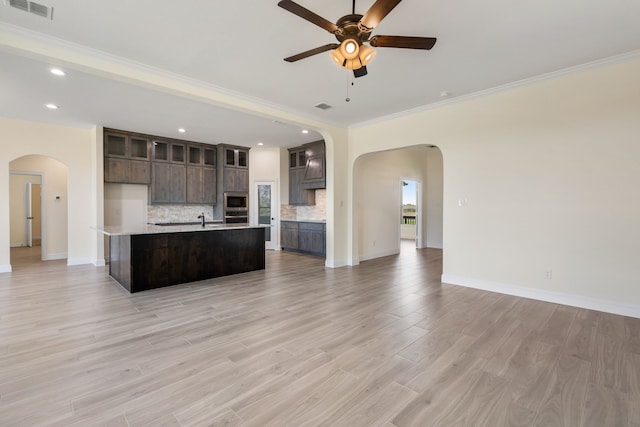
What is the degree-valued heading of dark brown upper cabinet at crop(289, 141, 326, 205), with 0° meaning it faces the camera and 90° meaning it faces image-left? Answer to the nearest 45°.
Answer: approximately 45°

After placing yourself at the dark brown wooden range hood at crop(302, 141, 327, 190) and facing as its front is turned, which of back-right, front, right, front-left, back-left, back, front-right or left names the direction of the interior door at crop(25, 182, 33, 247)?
front-right

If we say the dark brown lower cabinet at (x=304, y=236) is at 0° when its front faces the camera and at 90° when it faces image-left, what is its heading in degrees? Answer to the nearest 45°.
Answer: approximately 45°

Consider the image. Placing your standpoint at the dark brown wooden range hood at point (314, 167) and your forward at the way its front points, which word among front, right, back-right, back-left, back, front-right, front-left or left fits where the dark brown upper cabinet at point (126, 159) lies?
front-right

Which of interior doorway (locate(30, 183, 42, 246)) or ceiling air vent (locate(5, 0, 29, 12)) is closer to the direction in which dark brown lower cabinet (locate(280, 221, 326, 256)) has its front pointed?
the ceiling air vent

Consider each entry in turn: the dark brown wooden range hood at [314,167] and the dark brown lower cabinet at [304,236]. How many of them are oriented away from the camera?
0

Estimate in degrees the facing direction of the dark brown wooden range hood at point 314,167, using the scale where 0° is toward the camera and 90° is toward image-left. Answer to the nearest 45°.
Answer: approximately 45°

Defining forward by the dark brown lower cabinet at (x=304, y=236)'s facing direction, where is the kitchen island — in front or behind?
in front

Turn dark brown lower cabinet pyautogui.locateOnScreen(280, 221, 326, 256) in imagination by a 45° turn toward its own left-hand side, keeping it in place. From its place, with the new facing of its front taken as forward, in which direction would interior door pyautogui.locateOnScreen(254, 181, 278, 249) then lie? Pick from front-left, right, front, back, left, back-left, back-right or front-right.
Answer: back-right

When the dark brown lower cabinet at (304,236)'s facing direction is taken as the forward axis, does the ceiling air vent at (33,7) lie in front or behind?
in front

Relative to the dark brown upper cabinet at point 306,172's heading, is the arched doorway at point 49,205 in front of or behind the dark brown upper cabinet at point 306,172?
in front
